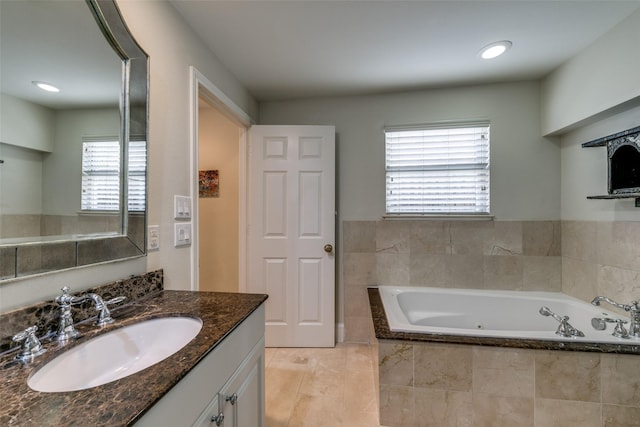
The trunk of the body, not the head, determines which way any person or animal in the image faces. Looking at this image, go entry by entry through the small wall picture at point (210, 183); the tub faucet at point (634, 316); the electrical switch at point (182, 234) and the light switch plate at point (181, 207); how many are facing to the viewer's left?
1

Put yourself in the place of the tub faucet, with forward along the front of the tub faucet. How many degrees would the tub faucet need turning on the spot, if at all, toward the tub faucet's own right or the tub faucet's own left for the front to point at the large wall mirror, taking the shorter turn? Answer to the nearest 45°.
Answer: approximately 45° to the tub faucet's own left

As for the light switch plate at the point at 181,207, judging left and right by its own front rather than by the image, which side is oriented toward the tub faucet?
front

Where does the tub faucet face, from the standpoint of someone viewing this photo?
facing to the left of the viewer

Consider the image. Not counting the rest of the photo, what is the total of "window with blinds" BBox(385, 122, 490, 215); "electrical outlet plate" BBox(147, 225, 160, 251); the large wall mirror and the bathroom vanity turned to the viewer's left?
0

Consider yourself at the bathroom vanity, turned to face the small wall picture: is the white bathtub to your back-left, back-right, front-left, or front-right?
front-right

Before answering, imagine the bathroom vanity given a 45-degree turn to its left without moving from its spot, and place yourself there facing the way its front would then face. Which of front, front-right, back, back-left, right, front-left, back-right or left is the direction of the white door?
front-left

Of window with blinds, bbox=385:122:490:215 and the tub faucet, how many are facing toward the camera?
1

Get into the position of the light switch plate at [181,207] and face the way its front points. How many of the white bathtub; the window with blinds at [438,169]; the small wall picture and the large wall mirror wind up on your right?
1

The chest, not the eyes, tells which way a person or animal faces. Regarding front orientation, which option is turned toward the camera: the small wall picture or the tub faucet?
the small wall picture

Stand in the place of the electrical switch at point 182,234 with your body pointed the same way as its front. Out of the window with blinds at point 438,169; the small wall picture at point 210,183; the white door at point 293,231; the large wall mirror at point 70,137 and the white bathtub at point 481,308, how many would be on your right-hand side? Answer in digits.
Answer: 1

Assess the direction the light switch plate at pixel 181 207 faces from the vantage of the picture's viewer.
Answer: facing the viewer and to the right of the viewer

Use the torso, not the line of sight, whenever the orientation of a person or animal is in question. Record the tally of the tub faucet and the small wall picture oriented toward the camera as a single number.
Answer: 1

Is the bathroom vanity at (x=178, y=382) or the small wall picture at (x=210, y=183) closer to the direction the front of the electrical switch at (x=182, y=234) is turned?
the bathroom vanity

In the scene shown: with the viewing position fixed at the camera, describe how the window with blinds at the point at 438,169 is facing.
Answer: facing the viewer
